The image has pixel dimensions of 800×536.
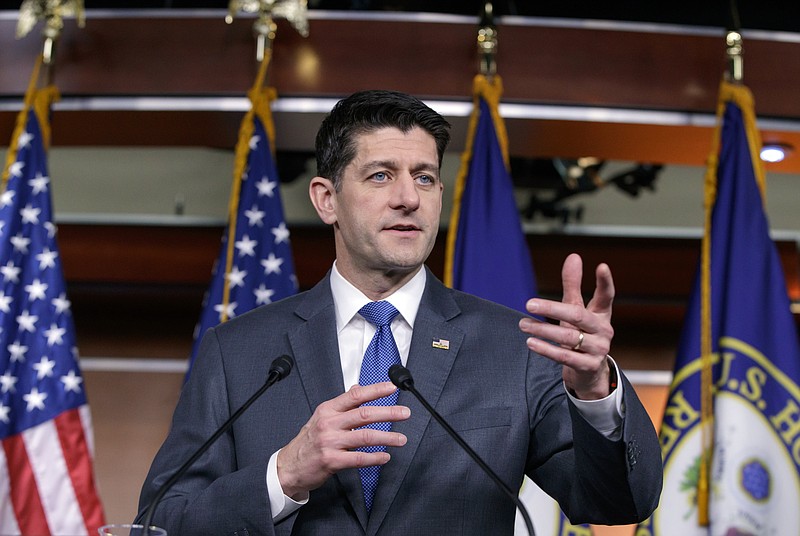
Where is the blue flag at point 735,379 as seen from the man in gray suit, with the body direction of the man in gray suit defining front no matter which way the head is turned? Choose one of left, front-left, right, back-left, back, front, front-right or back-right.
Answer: back-left

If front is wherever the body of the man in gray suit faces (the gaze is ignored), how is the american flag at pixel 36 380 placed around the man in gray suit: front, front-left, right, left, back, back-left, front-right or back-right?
back-right

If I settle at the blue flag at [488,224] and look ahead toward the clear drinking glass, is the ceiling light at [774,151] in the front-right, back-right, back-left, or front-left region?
back-left

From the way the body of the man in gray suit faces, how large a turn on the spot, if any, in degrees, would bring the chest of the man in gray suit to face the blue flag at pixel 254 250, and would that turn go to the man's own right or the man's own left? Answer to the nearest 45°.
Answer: approximately 180°

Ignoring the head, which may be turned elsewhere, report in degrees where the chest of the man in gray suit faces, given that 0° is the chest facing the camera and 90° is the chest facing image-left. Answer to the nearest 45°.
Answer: approximately 0°

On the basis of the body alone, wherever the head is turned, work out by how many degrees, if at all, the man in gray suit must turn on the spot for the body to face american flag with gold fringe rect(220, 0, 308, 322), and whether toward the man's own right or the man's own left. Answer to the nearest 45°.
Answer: approximately 180°

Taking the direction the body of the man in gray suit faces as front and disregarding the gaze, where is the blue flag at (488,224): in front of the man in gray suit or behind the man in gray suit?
behind
